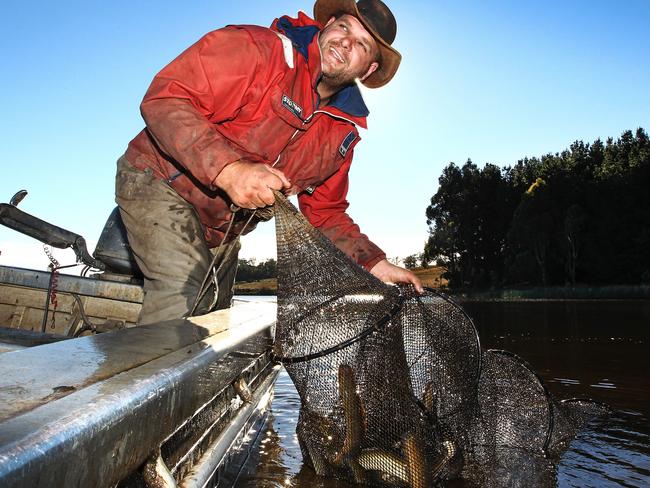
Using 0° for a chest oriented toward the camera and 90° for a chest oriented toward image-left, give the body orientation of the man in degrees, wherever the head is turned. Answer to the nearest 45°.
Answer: approximately 315°
